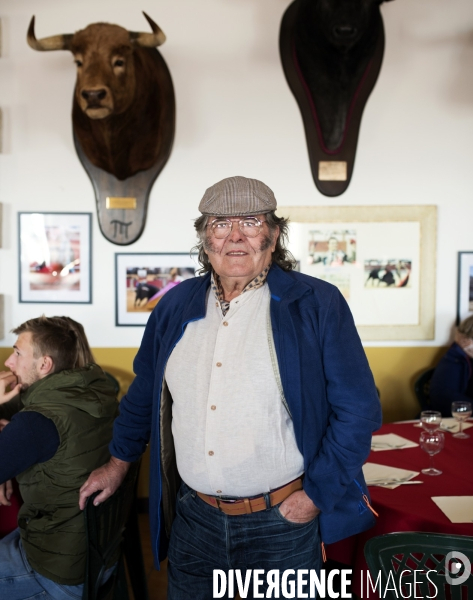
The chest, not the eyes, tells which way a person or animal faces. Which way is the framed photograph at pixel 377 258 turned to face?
toward the camera

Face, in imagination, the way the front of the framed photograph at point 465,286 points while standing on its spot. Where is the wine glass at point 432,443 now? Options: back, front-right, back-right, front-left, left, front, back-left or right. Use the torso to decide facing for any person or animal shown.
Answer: front

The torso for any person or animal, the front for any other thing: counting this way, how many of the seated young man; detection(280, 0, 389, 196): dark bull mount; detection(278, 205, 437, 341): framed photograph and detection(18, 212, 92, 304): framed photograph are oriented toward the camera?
3

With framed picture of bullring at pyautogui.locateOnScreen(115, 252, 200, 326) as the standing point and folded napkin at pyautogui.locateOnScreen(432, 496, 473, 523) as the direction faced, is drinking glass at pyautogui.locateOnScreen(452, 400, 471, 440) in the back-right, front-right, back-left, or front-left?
front-left

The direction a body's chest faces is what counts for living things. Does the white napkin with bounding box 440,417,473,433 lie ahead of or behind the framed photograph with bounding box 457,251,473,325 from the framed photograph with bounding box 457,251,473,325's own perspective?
ahead

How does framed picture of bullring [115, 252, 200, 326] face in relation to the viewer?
toward the camera

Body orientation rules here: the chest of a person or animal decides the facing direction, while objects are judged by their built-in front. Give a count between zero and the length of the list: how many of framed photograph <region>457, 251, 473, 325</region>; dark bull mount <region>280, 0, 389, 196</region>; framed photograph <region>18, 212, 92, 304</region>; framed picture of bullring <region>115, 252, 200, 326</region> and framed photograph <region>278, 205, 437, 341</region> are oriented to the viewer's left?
0

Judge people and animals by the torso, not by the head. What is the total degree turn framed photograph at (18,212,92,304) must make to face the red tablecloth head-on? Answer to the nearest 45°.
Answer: approximately 45° to its left

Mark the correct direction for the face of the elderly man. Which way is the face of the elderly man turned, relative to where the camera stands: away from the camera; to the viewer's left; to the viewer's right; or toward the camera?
toward the camera

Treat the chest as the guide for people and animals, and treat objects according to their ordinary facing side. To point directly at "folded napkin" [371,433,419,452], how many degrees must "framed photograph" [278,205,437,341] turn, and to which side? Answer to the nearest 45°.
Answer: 0° — it already faces it

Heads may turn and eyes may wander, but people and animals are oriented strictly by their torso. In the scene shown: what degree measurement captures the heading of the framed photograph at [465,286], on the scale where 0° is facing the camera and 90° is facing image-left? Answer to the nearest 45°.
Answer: approximately 0°

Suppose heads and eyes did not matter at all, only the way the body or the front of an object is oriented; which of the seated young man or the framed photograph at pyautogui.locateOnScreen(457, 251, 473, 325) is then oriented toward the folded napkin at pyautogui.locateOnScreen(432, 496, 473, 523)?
the framed photograph

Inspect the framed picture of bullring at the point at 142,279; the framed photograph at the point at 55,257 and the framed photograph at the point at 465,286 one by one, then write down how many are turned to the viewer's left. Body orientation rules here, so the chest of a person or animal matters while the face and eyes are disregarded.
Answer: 0

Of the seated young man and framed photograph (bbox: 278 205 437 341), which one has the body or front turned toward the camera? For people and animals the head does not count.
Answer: the framed photograph

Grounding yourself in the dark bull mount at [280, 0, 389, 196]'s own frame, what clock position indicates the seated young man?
The seated young man is roughly at 1 o'clock from the dark bull mount.

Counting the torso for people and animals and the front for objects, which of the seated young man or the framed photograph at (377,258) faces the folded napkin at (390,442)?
the framed photograph

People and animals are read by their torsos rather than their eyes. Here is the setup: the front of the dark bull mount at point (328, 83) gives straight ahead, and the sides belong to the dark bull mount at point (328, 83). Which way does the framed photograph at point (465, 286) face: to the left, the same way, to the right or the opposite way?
the same way
